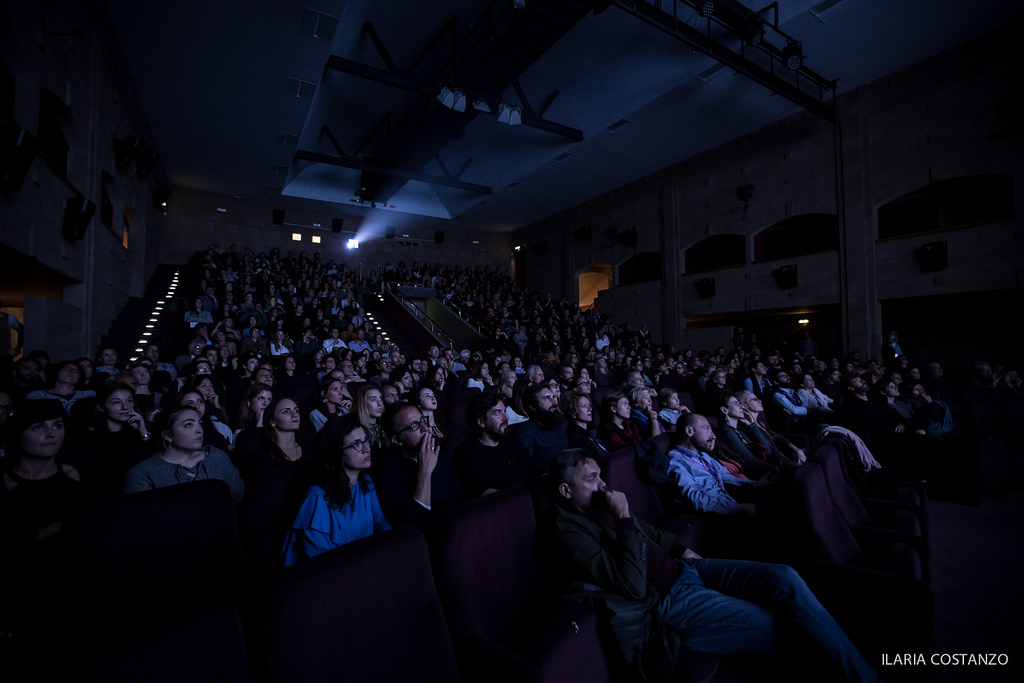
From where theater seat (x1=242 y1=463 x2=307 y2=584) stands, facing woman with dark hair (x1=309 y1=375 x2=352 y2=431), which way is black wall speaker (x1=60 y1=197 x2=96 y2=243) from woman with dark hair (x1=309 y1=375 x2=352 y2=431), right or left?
left

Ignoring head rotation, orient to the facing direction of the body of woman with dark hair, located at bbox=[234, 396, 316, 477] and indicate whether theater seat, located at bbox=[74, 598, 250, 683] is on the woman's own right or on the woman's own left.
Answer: on the woman's own right

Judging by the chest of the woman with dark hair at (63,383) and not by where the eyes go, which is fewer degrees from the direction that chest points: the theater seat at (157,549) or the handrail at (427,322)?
the theater seat

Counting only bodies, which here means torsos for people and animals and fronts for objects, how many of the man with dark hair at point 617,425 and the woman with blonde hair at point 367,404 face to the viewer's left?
0

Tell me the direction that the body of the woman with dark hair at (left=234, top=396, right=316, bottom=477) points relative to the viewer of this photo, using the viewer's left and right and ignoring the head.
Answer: facing the viewer and to the right of the viewer

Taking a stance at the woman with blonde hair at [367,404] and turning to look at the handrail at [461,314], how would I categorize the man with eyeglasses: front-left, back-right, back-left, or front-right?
back-right

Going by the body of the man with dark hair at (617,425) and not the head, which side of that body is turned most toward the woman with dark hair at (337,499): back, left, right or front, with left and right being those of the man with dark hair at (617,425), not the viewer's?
right

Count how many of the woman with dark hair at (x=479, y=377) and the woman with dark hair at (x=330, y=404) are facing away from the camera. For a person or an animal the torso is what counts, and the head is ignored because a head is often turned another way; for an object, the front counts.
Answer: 0

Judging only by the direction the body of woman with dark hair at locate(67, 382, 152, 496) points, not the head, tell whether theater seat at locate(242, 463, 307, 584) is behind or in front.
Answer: in front

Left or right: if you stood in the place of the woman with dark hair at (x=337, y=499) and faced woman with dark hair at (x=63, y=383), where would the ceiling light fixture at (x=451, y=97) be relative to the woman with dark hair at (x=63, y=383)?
right

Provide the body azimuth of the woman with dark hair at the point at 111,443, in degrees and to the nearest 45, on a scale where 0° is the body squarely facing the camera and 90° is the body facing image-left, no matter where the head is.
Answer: approximately 315°
